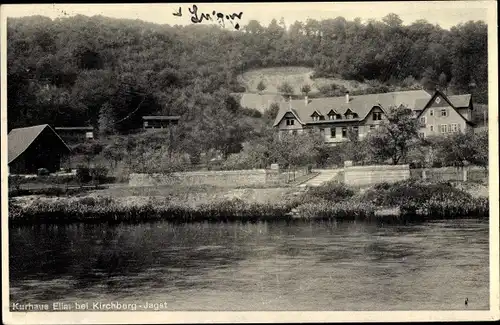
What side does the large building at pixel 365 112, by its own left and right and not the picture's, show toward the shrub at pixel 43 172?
right

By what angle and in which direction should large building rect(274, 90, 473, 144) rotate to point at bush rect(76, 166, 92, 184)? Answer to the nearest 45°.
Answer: approximately 90° to its right

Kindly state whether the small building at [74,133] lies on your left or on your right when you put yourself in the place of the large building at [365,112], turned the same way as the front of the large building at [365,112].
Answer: on your right

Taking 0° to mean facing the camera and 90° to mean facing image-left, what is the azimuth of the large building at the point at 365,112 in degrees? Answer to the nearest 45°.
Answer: approximately 0°
